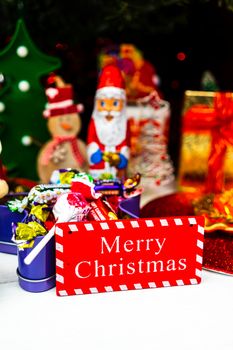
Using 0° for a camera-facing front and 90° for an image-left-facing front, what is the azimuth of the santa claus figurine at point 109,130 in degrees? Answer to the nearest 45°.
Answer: approximately 0°

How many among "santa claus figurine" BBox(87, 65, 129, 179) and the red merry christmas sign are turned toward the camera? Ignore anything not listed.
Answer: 2

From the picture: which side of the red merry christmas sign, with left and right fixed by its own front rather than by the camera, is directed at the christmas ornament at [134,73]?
back
